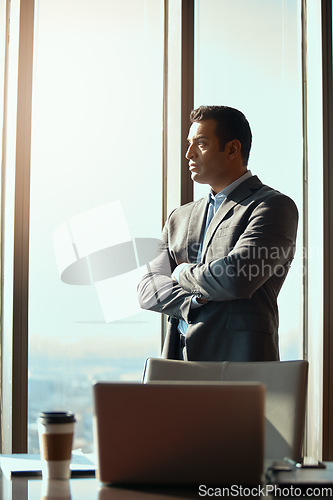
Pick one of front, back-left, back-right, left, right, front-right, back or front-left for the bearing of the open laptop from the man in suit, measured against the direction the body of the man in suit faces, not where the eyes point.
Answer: front-left

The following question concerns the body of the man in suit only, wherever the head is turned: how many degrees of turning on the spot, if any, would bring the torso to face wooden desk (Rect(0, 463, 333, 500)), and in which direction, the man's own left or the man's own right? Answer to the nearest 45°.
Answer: approximately 45° to the man's own left

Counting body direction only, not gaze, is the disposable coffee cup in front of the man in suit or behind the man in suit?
in front

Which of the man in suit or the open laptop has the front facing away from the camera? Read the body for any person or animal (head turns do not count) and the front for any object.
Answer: the open laptop

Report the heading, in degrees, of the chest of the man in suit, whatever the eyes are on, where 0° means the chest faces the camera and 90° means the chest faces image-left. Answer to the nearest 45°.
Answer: approximately 45°

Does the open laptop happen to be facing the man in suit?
yes

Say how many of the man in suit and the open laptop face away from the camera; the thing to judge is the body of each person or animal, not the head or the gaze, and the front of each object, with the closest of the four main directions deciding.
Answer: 1

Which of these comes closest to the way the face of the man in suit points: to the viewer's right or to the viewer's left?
to the viewer's left

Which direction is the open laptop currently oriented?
away from the camera
